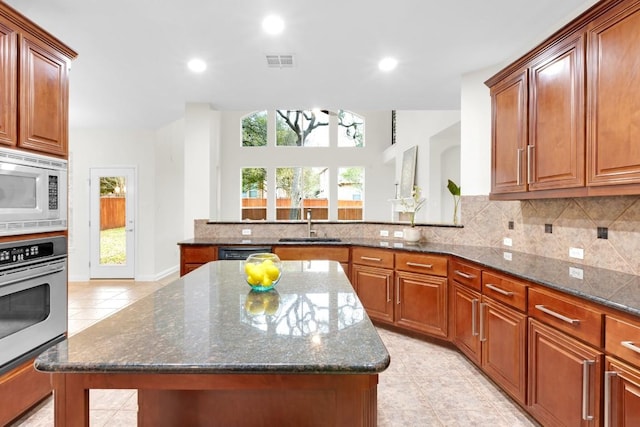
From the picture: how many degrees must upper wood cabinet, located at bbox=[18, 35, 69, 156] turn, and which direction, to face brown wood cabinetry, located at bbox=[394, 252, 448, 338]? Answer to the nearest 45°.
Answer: approximately 45° to its left

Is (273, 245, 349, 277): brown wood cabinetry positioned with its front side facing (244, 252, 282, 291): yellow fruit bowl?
yes

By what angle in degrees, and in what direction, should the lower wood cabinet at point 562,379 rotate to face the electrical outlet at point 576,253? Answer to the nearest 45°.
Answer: approximately 135° to its right

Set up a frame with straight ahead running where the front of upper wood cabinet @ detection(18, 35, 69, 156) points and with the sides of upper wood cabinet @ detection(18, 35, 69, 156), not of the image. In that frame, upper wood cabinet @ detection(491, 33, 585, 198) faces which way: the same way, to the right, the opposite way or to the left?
the opposite way

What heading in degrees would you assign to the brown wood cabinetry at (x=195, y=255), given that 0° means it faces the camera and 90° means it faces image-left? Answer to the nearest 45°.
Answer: approximately 0°

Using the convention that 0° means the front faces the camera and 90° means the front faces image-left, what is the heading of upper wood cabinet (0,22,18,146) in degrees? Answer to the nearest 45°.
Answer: approximately 315°

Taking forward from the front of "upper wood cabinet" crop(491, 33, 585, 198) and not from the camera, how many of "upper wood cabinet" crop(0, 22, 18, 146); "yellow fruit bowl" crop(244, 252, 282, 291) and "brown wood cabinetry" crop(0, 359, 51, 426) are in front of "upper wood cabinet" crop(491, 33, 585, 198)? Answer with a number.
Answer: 3

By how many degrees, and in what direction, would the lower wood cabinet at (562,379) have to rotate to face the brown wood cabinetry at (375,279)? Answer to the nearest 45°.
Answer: approximately 90° to its right

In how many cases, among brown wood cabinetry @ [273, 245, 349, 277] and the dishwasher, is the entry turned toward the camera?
2
